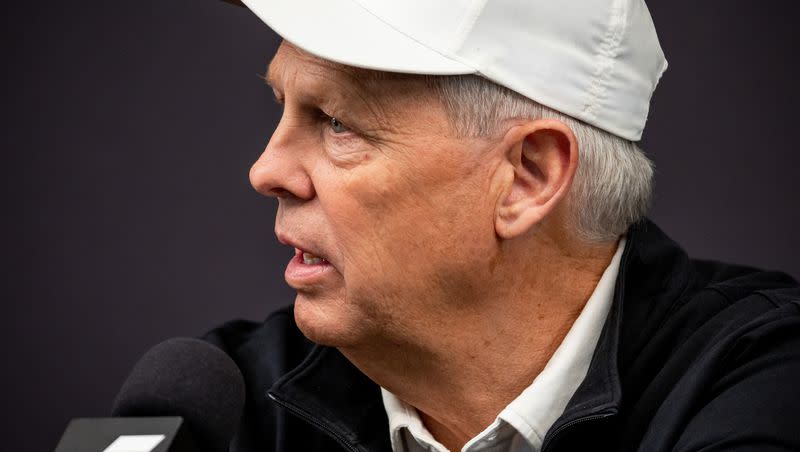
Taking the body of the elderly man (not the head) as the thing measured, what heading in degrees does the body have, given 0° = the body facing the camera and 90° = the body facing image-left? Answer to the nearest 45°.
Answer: approximately 45°
